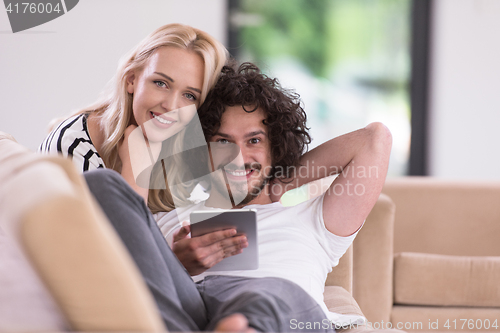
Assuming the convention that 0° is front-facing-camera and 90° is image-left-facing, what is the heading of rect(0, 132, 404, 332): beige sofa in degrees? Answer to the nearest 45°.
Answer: approximately 315°

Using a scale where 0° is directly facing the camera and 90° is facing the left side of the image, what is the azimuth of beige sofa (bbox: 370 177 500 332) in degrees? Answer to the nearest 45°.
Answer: approximately 0°

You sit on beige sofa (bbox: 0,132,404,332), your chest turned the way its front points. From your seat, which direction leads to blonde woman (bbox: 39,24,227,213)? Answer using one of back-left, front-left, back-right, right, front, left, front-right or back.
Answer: back-left
